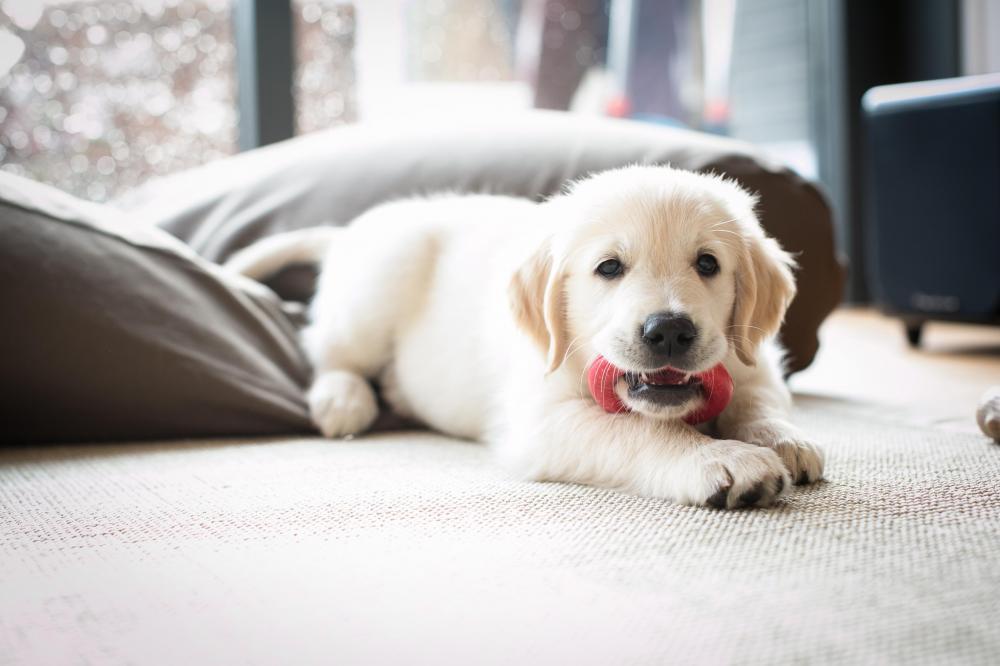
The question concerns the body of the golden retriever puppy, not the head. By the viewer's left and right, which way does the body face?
facing the viewer and to the right of the viewer
